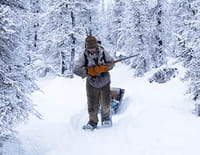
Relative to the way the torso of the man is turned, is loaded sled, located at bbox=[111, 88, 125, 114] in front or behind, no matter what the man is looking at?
behind

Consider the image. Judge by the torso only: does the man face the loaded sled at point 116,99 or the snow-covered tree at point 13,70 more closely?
the snow-covered tree

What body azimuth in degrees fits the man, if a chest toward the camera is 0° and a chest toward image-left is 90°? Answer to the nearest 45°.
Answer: approximately 0°

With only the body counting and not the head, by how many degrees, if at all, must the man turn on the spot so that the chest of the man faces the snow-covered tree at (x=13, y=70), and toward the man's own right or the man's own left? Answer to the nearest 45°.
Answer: approximately 45° to the man's own right
